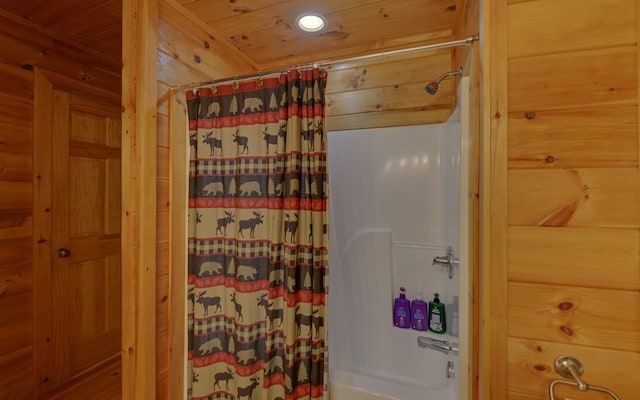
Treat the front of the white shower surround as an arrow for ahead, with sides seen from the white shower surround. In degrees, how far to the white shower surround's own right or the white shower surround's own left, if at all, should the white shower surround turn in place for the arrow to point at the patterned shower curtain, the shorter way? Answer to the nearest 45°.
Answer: approximately 45° to the white shower surround's own right

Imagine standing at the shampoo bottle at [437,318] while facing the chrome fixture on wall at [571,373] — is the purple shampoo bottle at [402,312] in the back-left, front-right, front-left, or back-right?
back-right

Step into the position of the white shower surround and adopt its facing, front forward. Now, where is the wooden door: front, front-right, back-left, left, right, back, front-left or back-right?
right

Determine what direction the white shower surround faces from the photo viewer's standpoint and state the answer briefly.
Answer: facing the viewer

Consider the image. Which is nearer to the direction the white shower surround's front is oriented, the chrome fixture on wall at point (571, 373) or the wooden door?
the chrome fixture on wall

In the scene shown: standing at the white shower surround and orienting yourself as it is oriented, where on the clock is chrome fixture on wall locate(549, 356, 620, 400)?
The chrome fixture on wall is roughly at 11 o'clock from the white shower surround.

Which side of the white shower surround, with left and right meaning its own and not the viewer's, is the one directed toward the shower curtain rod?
front
